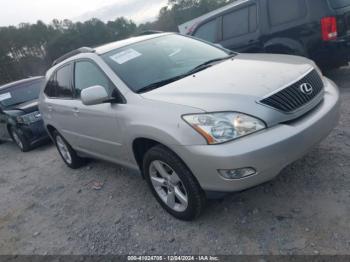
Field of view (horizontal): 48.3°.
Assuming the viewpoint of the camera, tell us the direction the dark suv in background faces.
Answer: facing away from the viewer and to the left of the viewer

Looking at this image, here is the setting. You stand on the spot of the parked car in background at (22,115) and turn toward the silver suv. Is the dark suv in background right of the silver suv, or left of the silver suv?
left

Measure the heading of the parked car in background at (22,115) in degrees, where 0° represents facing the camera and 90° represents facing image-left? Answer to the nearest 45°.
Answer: approximately 315°

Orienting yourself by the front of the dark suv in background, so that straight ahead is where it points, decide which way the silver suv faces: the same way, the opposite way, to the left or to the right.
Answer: the opposite way

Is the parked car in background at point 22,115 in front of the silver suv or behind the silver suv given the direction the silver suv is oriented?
behind

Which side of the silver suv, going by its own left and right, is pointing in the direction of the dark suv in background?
left

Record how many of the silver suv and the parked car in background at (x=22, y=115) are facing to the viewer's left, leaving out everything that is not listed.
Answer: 0

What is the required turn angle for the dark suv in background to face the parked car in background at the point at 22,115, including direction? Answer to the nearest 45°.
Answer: approximately 45° to its left

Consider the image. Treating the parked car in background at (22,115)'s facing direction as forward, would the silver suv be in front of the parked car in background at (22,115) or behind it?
in front

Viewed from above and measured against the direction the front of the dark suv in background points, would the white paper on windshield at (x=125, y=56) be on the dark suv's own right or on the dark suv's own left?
on the dark suv's own left
